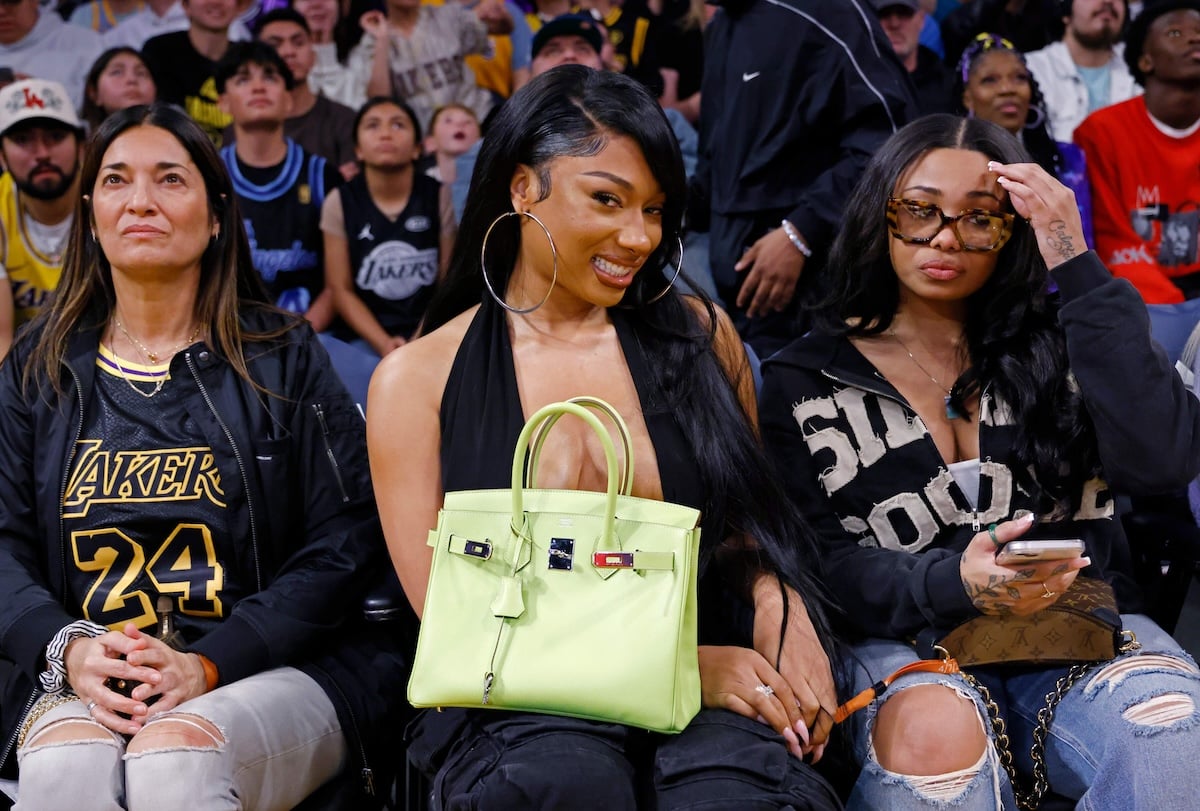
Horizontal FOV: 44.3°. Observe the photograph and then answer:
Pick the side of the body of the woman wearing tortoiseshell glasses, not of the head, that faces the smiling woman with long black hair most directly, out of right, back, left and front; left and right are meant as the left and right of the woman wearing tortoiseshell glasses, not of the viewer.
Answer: right

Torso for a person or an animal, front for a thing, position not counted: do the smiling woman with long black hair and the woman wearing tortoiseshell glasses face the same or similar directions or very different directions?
same or similar directions

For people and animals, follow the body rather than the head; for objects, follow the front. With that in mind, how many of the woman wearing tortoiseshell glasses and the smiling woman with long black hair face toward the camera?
2

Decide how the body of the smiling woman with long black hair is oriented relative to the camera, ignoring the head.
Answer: toward the camera

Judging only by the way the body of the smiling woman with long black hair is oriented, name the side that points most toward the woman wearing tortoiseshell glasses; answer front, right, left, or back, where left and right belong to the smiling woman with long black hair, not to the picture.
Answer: left

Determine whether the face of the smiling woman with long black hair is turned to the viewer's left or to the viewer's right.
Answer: to the viewer's right

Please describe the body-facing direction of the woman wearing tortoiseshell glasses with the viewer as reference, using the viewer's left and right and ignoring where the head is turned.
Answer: facing the viewer
